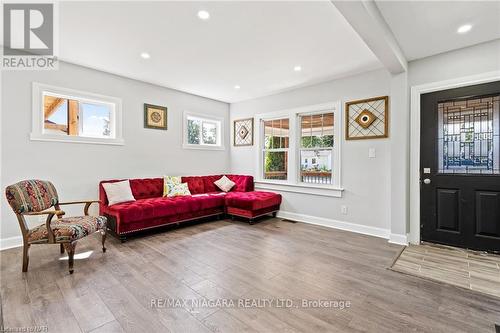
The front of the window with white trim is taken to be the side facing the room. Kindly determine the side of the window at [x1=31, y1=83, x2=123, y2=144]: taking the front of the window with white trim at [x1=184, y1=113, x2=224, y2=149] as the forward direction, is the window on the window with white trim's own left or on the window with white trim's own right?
on the window with white trim's own right

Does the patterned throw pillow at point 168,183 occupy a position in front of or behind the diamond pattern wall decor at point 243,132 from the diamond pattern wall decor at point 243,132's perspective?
in front

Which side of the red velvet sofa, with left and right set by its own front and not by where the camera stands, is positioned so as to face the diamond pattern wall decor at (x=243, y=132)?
left

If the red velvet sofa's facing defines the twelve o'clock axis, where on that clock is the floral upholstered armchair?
The floral upholstered armchair is roughly at 3 o'clock from the red velvet sofa.

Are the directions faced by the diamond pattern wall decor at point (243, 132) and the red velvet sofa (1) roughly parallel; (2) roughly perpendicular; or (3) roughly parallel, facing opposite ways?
roughly perpendicular

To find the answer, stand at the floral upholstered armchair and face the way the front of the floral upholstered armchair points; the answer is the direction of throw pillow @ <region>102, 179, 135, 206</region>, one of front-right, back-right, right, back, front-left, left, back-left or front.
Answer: left

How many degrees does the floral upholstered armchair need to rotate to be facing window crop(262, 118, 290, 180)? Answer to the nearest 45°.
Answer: approximately 45° to its left

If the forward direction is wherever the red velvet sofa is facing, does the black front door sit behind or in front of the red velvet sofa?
in front

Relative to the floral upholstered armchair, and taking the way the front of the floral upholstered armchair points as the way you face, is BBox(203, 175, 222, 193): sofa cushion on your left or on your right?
on your left

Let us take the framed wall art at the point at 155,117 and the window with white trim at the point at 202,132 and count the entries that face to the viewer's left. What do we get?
0

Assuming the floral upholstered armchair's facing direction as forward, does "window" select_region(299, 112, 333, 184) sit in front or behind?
in front

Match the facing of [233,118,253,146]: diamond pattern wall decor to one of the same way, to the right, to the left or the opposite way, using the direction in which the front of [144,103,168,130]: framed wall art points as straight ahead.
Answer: to the right

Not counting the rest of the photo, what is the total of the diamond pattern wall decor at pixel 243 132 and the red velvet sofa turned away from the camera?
0

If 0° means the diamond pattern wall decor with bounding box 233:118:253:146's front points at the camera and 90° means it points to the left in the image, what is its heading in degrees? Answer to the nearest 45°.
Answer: approximately 45°
